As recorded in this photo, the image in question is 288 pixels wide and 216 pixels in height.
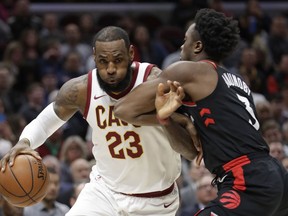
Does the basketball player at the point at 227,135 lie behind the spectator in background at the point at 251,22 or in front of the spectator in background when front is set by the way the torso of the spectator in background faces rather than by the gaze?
in front

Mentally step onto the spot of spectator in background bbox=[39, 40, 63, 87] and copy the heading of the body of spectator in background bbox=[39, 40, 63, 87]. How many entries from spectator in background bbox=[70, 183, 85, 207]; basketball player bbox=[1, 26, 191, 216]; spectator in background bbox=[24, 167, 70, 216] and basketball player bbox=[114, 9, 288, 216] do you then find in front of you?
4

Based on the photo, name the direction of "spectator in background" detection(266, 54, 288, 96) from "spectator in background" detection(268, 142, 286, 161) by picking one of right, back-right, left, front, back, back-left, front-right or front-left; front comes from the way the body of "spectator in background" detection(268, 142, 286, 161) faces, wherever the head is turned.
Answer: back

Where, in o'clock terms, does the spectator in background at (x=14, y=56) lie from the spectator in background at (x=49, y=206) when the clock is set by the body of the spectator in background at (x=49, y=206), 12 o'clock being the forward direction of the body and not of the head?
the spectator in background at (x=14, y=56) is roughly at 6 o'clock from the spectator in background at (x=49, y=206).

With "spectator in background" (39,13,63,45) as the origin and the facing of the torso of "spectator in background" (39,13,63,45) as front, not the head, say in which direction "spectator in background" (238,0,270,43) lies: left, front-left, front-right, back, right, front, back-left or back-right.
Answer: left
